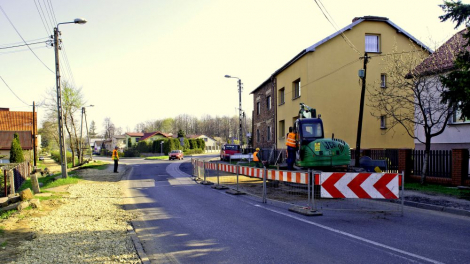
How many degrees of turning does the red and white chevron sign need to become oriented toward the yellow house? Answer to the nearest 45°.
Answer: approximately 180°

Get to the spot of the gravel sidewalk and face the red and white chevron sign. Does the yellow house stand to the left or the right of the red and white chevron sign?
left

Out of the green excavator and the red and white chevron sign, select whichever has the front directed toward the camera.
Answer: the red and white chevron sign

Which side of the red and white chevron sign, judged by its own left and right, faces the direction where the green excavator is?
back

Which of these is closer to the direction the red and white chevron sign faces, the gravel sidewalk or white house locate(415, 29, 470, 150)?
the gravel sidewalk

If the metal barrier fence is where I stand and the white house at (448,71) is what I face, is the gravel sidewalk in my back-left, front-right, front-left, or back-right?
back-left

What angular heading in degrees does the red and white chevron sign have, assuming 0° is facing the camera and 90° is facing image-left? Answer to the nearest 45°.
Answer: approximately 0°

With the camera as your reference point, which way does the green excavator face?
facing away from the viewer and to the left of the viewer

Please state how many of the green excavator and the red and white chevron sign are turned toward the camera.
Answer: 1
